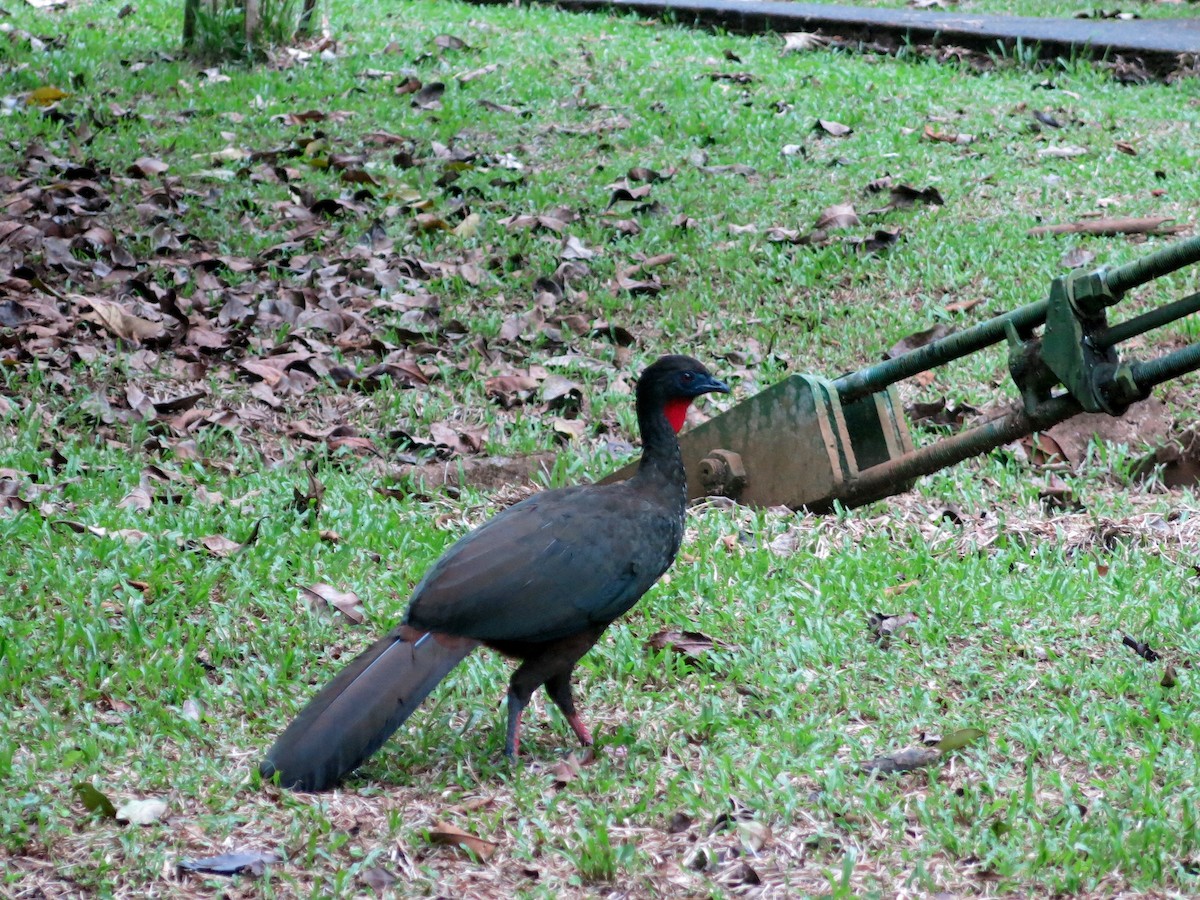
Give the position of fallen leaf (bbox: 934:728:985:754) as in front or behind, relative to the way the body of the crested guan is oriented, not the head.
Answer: in front

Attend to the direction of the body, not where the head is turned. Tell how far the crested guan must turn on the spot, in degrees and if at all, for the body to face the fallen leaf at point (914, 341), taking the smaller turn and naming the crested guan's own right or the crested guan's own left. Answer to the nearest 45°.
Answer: approximately 45° to the crested guan's own left

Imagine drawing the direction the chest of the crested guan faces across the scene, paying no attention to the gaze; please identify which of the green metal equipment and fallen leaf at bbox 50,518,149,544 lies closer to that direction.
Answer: the green metal equipment

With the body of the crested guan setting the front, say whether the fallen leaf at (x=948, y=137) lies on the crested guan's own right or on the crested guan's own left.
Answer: on the crested guan's own left

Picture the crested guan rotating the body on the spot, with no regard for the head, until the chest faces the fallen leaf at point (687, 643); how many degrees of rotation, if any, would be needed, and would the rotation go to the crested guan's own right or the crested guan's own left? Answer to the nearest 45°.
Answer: approximately 45° to the crested guan's own left

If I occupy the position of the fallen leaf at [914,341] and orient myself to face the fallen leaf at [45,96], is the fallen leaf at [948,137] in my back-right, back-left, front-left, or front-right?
front-right

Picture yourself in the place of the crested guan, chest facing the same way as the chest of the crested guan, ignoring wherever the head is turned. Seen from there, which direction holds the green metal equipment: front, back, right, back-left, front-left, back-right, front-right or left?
front-left

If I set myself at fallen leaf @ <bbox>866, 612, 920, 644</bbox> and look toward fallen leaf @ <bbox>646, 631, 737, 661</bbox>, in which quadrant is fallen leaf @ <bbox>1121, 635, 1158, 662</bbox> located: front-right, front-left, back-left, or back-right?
back-left

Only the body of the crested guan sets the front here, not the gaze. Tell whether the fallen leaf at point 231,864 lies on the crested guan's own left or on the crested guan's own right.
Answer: on the crested guan's own right

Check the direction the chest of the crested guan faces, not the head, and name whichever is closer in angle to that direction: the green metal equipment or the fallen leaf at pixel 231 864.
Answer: the green metal equipment

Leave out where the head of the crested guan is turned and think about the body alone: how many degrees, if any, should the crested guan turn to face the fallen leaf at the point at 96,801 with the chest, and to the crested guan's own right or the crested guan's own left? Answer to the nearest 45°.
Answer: approximately 135° to the crested guan's own right

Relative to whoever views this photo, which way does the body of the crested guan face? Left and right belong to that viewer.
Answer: facing to the right of the viewer

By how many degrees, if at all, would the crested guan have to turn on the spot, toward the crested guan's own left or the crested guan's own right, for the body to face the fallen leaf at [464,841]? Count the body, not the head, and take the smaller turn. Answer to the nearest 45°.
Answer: approximately 90° to the crested guan's own right

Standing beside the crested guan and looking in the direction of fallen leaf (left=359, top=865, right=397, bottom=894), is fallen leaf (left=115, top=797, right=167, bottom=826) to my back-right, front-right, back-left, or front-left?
front-right

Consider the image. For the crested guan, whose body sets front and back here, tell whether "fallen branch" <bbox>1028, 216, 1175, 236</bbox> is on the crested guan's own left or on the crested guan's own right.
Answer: on the crested guan's own left
